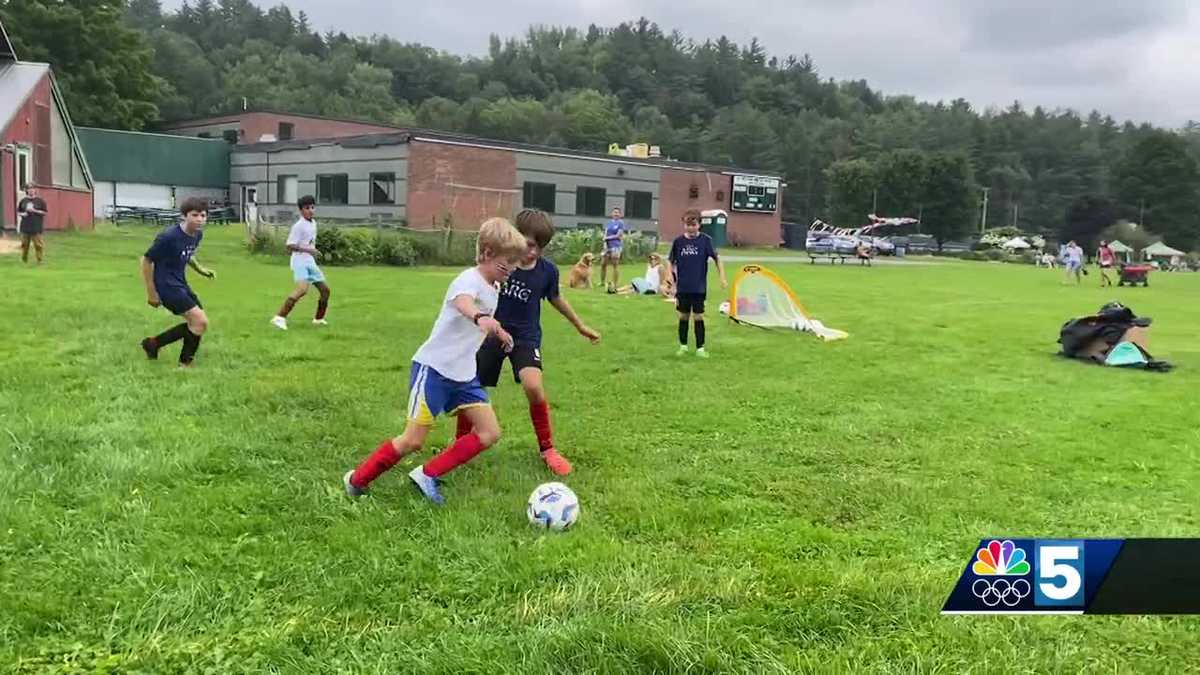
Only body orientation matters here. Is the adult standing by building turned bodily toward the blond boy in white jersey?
yes

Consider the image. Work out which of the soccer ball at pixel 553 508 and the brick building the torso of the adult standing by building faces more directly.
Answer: the soccer ball

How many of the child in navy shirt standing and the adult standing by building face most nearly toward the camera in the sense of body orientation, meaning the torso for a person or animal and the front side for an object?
2

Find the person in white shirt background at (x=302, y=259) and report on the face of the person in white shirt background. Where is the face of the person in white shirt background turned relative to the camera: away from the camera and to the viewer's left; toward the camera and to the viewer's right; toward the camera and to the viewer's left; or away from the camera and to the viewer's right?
toward the camera and to the viewer's right

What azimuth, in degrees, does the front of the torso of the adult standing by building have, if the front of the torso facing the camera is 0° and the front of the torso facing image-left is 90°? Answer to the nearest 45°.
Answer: approximately 0°

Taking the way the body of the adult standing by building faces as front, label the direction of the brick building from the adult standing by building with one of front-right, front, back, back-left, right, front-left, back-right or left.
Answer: back-left

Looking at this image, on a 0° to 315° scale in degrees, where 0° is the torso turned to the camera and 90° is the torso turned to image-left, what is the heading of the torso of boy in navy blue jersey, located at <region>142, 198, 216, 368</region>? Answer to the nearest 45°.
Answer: approximately 315°

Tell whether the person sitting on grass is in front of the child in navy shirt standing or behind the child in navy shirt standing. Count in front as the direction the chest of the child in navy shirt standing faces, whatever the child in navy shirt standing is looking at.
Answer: behind

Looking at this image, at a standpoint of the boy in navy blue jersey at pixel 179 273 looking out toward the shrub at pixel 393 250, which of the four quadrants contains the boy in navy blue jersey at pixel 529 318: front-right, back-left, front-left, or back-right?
back-right

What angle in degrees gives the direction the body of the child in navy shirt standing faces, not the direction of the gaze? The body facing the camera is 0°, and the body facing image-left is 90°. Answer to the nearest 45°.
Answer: approximately 0°

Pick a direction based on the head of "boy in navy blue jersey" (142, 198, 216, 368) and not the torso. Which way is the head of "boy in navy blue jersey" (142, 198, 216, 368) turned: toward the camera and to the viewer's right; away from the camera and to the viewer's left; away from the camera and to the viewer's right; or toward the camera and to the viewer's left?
toward the camera and to the viewer's right

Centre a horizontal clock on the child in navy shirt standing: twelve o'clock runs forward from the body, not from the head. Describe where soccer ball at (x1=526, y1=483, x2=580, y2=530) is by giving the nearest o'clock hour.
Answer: The soccer ball is roughly at 12 o'clock from the child in navy shirt standing.

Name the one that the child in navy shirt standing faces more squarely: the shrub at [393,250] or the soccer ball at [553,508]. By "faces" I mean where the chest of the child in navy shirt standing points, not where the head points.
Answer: the soccer ball
